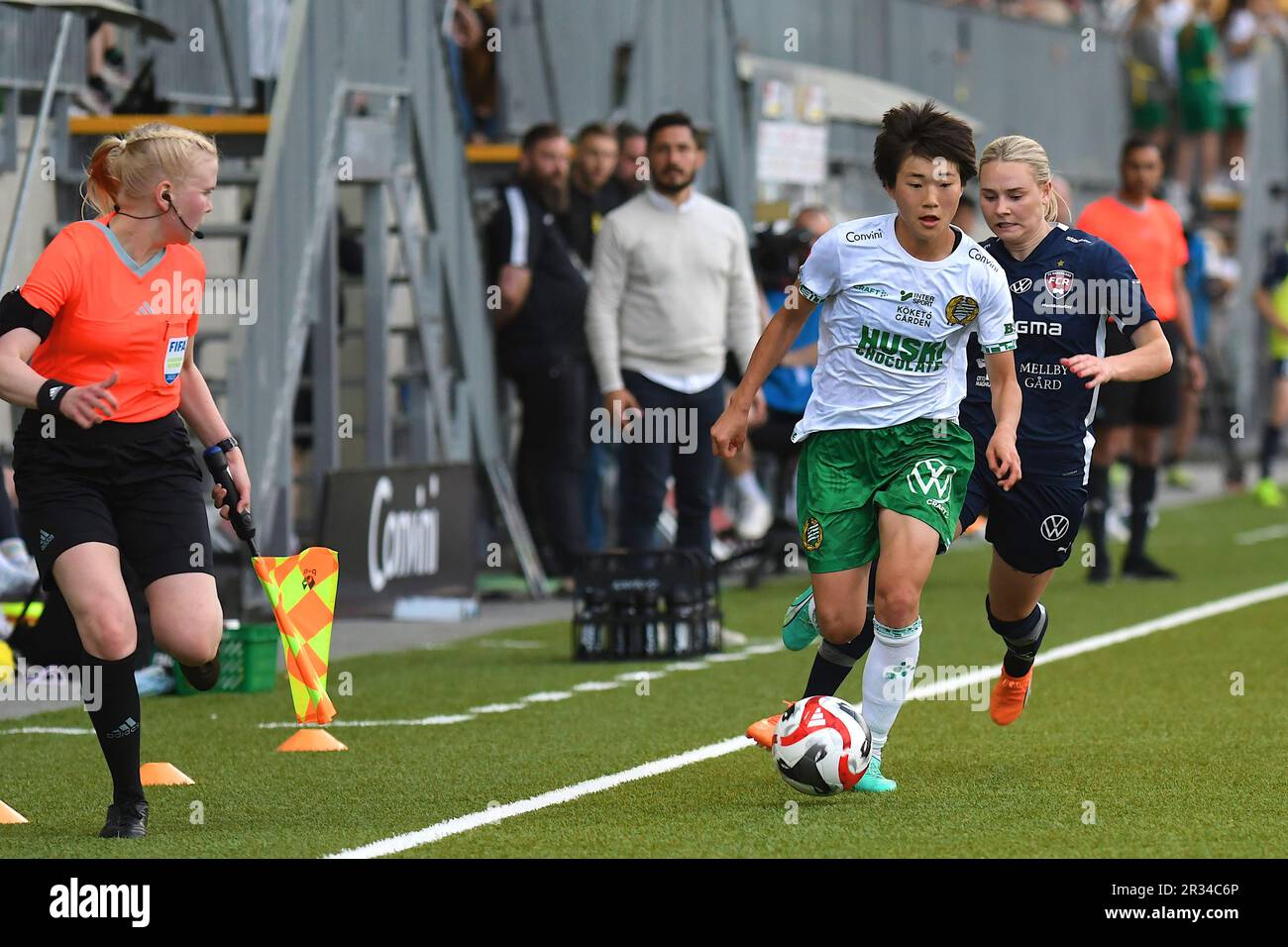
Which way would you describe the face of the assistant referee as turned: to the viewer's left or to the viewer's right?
to the viewer's right

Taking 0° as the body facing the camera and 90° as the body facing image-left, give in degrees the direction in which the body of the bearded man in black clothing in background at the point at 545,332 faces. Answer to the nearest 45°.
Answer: approximately 315°

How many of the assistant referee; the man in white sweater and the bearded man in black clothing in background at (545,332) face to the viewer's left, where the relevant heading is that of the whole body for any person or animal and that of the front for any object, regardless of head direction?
0

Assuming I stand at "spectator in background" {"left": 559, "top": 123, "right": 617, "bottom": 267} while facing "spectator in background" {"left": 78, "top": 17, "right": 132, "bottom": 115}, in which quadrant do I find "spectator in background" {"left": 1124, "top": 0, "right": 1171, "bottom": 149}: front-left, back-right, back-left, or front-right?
back-right

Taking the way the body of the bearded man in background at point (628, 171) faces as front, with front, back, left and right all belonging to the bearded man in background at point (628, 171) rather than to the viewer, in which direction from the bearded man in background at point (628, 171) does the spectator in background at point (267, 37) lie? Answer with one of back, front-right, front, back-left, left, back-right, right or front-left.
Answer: back-right

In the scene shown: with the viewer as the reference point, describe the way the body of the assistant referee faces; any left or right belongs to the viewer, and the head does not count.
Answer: facing the viewer and to the right of the viewer

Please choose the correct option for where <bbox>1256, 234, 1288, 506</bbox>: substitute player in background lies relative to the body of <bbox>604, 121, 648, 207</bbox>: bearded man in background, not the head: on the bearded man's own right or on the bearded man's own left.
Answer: on the bearded man's own left

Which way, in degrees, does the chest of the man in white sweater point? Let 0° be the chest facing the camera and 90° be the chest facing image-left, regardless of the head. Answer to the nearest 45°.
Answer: approximately 0°

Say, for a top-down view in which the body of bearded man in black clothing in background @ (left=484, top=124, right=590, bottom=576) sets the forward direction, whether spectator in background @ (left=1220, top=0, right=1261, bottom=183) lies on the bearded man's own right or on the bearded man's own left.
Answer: on the bearded man's own left
